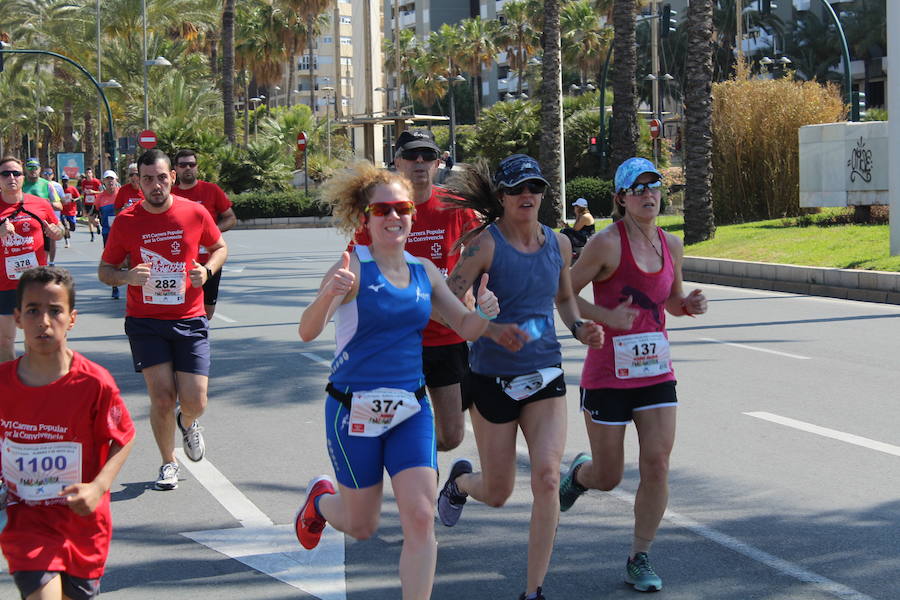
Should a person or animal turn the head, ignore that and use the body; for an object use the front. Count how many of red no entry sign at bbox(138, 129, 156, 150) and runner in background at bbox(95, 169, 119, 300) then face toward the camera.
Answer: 2

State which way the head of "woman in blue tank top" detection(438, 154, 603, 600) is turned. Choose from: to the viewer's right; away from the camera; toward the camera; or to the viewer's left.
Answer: toward the camera

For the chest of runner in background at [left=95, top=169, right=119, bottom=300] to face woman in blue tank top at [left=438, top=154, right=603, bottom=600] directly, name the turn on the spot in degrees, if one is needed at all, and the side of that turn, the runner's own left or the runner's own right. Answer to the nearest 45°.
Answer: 0° — they already face them

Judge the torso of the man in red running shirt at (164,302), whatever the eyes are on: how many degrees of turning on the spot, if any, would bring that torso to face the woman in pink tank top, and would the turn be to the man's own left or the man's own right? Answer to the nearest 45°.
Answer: approximately 45° to the man's own left

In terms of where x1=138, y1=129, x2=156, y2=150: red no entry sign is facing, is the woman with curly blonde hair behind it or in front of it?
in front

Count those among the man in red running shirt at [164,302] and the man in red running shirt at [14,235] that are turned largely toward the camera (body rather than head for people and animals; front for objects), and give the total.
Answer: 2

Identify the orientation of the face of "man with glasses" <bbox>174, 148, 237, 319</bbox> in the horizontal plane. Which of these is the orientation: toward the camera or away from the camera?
toward the camera

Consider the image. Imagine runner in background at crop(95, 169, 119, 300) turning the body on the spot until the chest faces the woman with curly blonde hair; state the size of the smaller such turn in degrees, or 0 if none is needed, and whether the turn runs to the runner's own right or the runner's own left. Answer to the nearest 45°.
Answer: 0° — they already face them

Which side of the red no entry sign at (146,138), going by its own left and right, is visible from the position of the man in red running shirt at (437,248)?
front

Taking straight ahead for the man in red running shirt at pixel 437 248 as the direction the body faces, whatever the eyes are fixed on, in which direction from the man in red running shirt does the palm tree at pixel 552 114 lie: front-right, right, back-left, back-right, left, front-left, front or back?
back

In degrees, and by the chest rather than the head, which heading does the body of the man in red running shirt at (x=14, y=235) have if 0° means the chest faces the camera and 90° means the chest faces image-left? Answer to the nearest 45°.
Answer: approximately 0°

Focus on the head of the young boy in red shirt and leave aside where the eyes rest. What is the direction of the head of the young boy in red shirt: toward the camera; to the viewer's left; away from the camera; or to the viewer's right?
toward the camera

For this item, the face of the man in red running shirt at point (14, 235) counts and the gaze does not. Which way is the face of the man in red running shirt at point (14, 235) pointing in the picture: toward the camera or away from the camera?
toward the camera

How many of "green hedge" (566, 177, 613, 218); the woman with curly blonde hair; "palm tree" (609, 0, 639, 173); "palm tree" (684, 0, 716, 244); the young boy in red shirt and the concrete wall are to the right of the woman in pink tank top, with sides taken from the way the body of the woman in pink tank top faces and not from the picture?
2

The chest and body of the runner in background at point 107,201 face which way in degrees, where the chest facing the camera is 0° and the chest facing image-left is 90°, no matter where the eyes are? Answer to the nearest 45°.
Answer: approximately 0°

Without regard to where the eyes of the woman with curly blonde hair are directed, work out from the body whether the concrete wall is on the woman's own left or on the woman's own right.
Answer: on the woman's own left

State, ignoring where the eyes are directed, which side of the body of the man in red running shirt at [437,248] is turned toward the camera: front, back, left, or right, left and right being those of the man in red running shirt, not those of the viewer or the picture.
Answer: front

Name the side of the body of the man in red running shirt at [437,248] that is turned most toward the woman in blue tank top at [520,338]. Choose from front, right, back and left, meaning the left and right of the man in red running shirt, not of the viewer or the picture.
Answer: front
